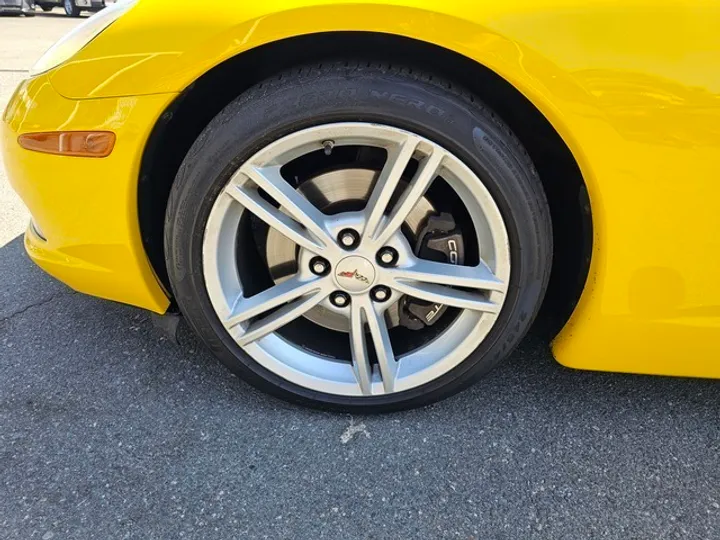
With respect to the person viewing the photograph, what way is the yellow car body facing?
facing to the left of the viewer

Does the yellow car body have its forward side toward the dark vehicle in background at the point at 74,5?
no

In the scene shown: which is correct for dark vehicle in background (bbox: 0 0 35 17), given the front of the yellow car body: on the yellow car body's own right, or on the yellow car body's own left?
on the yellow car body's own right
